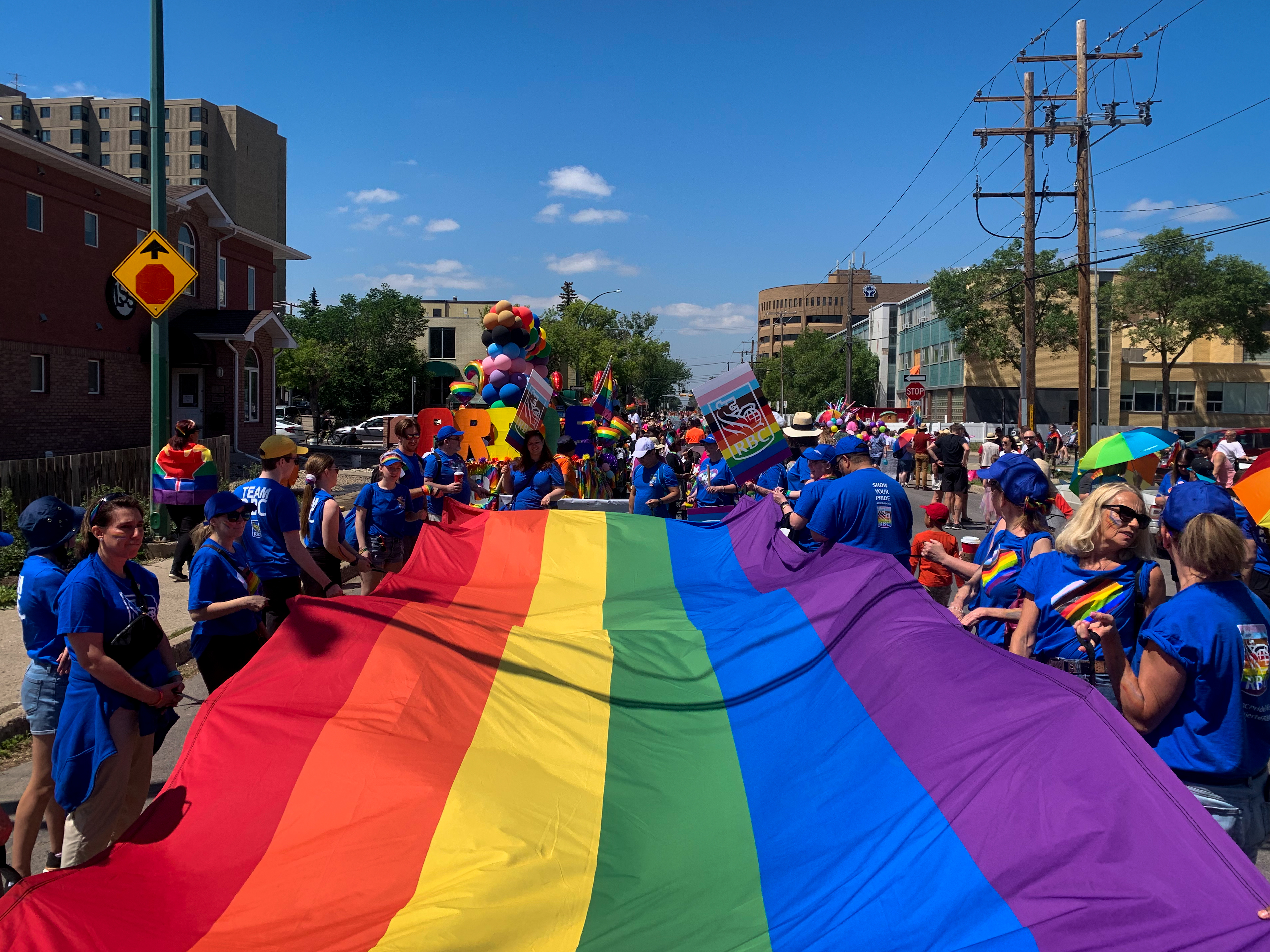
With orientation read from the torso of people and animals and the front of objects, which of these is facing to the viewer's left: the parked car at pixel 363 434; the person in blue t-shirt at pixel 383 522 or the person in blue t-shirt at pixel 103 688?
the parked car

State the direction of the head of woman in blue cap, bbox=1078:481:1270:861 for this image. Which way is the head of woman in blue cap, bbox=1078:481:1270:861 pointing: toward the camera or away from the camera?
away from the camera

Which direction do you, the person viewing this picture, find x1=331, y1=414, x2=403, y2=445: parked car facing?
facing to the left of the viewer

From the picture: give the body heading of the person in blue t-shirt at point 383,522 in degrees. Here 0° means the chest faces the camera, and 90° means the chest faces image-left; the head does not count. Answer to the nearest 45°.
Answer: approximately 315°

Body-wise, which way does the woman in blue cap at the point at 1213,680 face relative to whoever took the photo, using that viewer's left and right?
facing away from the viewer and to the left of the viewer

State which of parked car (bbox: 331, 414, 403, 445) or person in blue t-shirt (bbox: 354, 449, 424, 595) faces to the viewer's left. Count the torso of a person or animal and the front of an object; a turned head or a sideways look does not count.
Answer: the parked car

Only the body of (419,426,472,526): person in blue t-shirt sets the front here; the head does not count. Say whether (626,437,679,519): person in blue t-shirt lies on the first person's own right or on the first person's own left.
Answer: on the first person's own left

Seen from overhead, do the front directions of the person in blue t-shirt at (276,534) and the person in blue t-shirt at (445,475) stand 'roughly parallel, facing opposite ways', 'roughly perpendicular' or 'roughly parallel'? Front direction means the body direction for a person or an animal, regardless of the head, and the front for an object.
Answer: roughly perpendicular

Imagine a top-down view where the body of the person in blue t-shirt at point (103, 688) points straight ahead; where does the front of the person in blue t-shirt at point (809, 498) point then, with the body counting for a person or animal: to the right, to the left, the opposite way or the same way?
the opposite way
